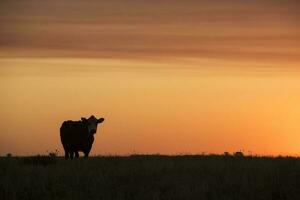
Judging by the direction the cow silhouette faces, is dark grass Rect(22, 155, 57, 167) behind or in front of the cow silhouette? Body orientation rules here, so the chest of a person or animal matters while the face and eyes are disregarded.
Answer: behind

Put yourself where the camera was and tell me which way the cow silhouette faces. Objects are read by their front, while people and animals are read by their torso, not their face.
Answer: facing the viewer and to the right of the viewer
